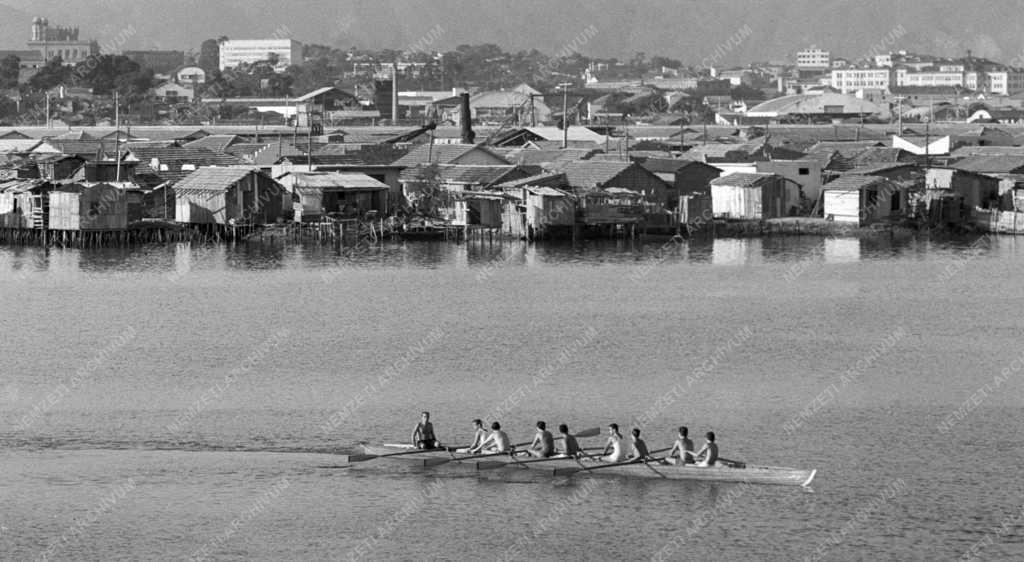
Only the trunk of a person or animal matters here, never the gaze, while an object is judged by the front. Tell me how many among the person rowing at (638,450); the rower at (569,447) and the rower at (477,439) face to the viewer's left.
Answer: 3

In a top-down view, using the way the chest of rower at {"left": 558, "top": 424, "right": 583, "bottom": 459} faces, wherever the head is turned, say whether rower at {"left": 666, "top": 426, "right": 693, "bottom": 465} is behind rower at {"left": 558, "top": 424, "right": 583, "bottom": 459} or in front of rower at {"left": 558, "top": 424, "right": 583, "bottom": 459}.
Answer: behind

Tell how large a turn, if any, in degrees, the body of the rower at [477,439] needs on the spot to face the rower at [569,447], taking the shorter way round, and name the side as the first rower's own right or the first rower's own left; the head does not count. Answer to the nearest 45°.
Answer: approximately 135° to the first rower's own left

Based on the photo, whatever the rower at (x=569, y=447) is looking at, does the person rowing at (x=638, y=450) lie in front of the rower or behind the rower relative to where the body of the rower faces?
behind

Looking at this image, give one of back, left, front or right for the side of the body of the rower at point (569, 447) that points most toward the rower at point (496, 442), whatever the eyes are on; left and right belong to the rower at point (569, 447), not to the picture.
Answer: front

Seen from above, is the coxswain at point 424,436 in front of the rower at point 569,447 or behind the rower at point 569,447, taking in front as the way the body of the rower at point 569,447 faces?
in front

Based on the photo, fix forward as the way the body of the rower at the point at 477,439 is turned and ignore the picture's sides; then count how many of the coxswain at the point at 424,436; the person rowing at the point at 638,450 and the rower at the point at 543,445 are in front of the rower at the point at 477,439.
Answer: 1

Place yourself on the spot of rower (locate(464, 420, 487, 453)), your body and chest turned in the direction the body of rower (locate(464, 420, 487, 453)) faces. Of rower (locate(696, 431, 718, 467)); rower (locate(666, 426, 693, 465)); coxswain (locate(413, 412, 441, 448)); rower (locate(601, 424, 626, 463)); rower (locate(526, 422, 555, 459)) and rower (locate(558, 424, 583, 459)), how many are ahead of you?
1

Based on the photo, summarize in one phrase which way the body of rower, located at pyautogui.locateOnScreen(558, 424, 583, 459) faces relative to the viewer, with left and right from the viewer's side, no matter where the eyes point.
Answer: facing to the left of the viewer

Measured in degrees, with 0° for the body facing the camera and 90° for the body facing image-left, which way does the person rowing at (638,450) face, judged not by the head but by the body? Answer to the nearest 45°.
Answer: approximately 90°

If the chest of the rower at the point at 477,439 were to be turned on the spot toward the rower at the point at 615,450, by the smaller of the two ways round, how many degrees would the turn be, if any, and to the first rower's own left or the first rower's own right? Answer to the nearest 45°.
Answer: approximately 180°

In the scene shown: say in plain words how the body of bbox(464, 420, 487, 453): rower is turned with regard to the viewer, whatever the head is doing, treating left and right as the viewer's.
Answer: facing to the left of the viewer

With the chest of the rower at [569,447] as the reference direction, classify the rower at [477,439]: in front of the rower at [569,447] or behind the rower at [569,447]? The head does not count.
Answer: in front
